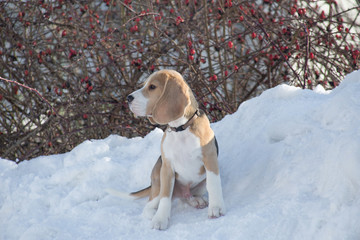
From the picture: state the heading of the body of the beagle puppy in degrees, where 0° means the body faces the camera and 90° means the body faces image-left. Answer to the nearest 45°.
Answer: approximately 0°
